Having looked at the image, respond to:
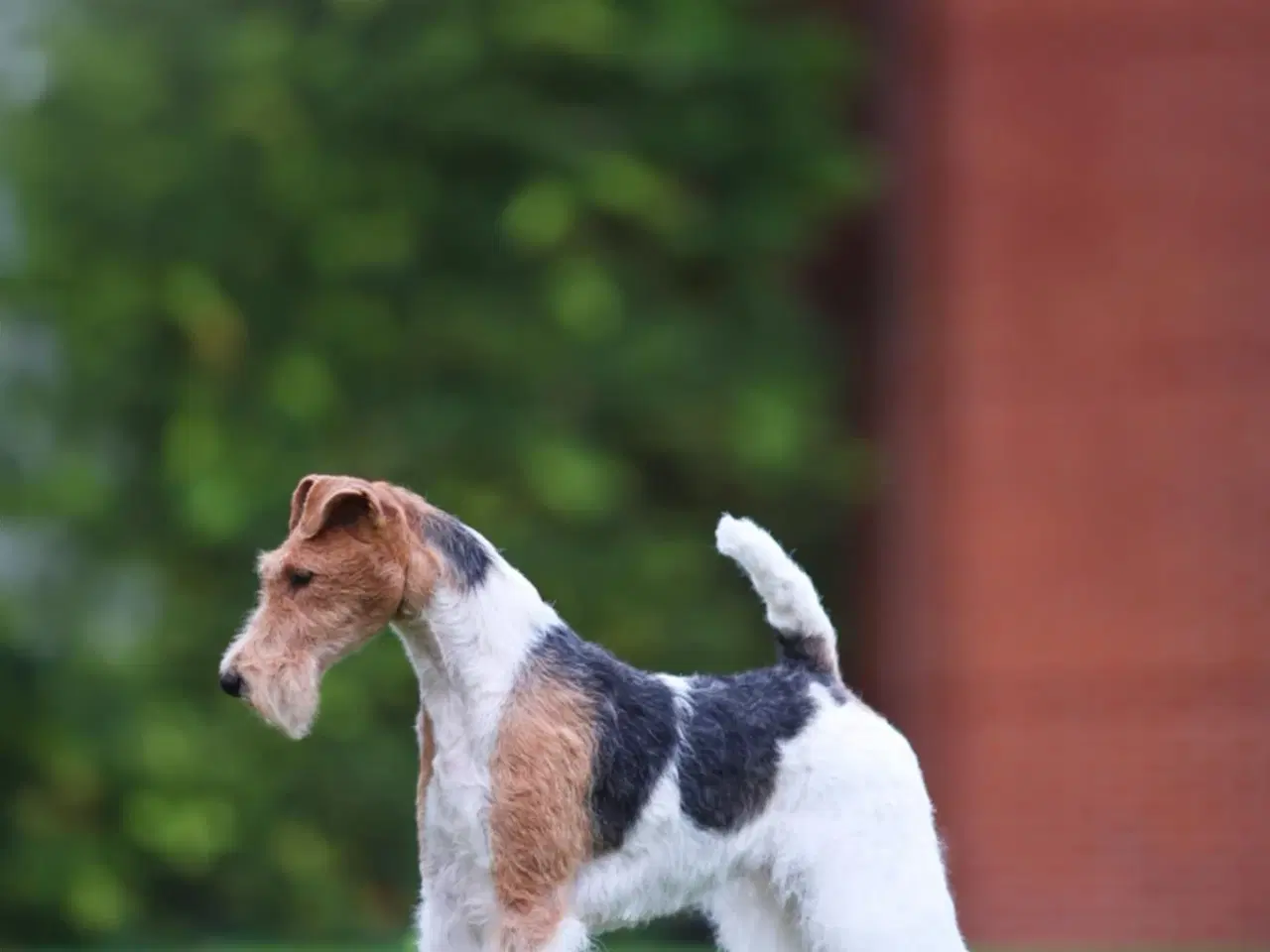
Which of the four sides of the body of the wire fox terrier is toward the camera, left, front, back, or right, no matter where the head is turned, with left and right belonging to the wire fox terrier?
left
